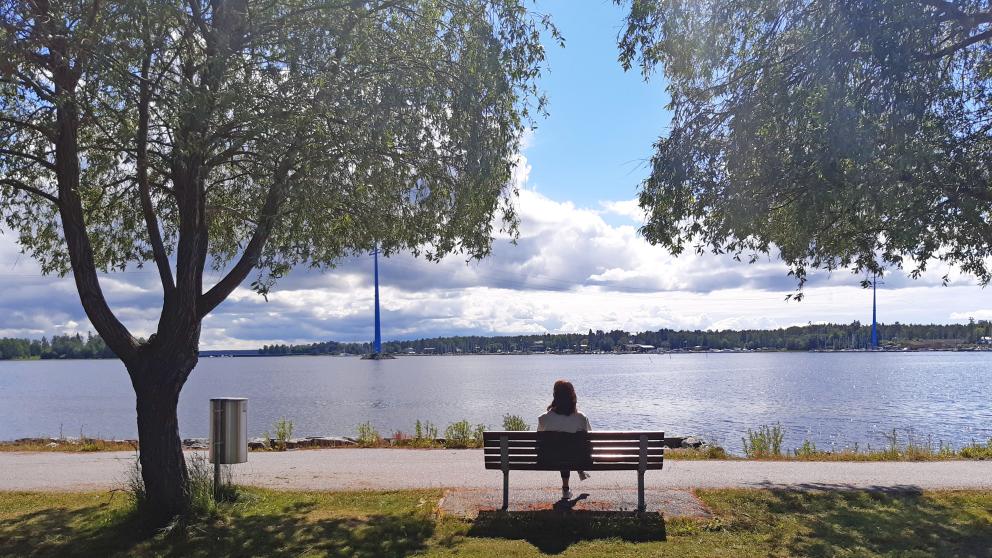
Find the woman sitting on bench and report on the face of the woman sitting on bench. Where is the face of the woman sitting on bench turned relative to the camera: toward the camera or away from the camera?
away from the camera

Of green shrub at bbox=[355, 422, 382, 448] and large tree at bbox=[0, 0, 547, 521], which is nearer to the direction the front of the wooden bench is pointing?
the green shrub

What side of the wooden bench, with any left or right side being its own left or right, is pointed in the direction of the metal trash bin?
left

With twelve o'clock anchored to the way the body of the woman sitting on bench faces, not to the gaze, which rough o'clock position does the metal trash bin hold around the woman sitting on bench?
The metal trash bin is roughly at 9 o'clock from the woman sitting on bench.

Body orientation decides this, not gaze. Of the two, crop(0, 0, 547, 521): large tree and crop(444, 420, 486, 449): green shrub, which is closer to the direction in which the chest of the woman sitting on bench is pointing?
the green shrub

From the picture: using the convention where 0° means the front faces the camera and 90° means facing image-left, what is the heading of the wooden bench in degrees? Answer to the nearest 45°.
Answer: approximately 180°

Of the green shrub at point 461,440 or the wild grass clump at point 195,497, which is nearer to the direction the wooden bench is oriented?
the green shrub

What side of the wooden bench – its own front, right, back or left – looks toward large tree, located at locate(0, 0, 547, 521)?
left

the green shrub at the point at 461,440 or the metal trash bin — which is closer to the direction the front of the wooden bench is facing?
the green shrub

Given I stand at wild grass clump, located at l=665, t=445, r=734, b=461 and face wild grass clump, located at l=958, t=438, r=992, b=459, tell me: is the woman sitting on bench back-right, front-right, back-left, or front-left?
back-right

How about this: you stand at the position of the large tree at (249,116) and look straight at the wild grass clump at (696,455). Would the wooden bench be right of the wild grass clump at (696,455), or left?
right

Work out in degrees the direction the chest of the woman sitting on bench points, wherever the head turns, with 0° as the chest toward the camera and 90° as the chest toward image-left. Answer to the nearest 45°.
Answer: approximately 180°
